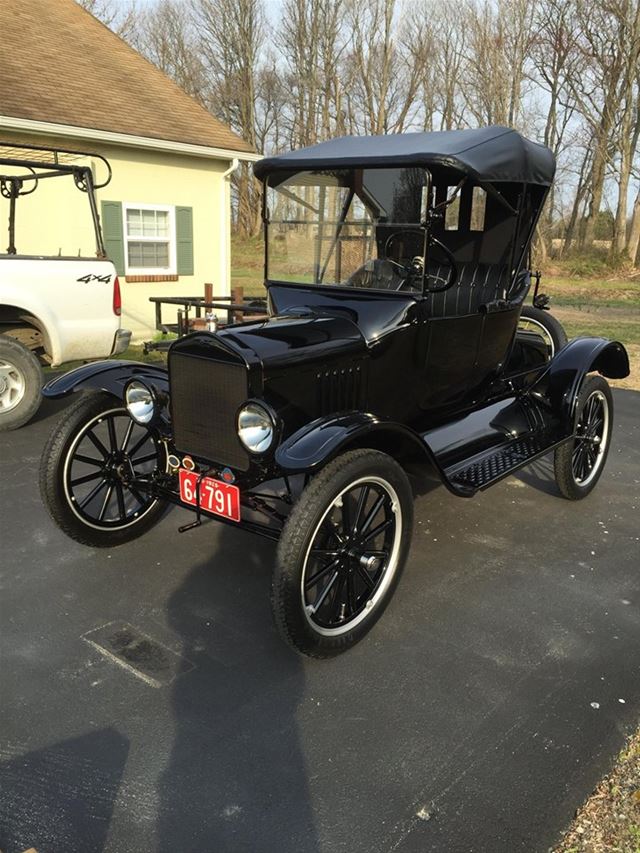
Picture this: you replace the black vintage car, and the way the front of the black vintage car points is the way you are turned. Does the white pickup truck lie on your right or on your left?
on your right

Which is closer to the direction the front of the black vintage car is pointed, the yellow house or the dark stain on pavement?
the dark stain on pavement

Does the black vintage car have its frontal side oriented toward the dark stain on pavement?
yes

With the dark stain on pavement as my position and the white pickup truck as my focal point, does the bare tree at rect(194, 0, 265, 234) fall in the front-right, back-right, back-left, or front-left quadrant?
front-right

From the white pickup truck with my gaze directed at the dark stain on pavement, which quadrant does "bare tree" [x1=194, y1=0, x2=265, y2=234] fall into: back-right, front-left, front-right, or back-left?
back-left

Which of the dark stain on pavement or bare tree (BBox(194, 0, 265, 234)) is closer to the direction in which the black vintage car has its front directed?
the dark stain on pavement

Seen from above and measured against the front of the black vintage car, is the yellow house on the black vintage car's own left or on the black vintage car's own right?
on the black vintage car's own right

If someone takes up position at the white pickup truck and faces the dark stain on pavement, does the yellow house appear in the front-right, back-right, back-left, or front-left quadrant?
back-left

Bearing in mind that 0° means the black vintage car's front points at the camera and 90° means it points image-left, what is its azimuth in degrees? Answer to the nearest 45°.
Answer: approximately 45°
